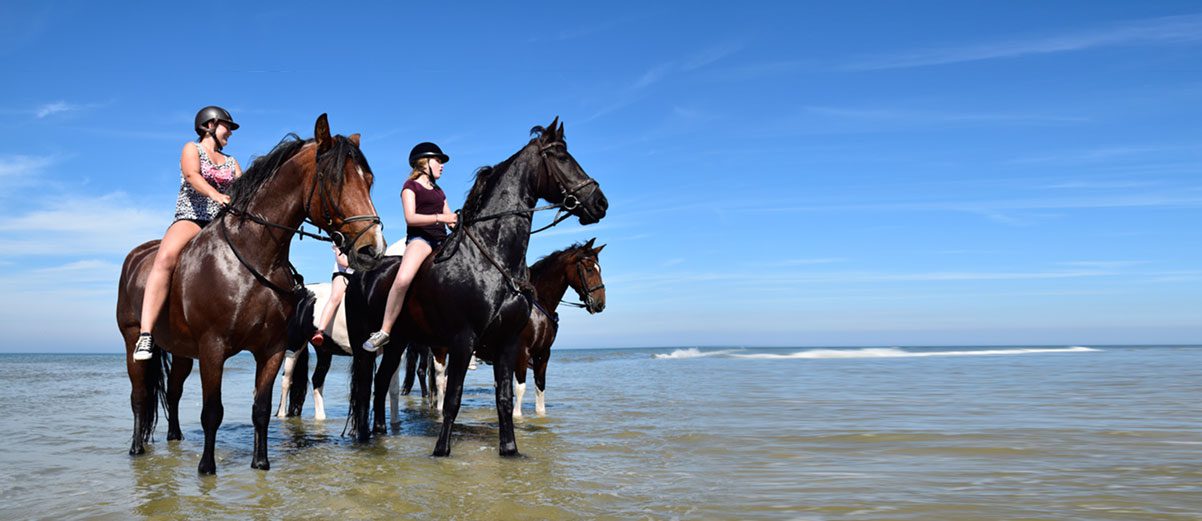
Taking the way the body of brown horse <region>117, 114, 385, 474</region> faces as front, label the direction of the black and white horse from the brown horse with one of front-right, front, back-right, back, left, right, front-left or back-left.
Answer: back-left

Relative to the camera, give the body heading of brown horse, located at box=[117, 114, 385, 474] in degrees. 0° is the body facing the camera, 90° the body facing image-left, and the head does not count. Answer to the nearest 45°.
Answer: approximately 315°

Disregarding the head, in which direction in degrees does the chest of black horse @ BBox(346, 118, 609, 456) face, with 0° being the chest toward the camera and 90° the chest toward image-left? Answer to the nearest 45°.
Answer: approximately 315°

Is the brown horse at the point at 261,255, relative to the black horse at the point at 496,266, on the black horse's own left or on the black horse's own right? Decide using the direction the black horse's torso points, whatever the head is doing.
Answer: on the black horse's own right

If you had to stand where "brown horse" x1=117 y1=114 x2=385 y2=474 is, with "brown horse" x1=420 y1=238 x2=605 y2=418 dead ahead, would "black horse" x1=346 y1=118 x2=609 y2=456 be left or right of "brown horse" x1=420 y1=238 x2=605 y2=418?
right

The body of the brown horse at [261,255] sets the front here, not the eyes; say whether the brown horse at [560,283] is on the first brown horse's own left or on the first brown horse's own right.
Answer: on the first brown horse's own left

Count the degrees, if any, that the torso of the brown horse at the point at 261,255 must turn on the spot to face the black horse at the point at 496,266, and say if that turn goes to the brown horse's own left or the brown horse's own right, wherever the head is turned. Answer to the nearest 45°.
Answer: approximately 45° to the brown horse's own left
